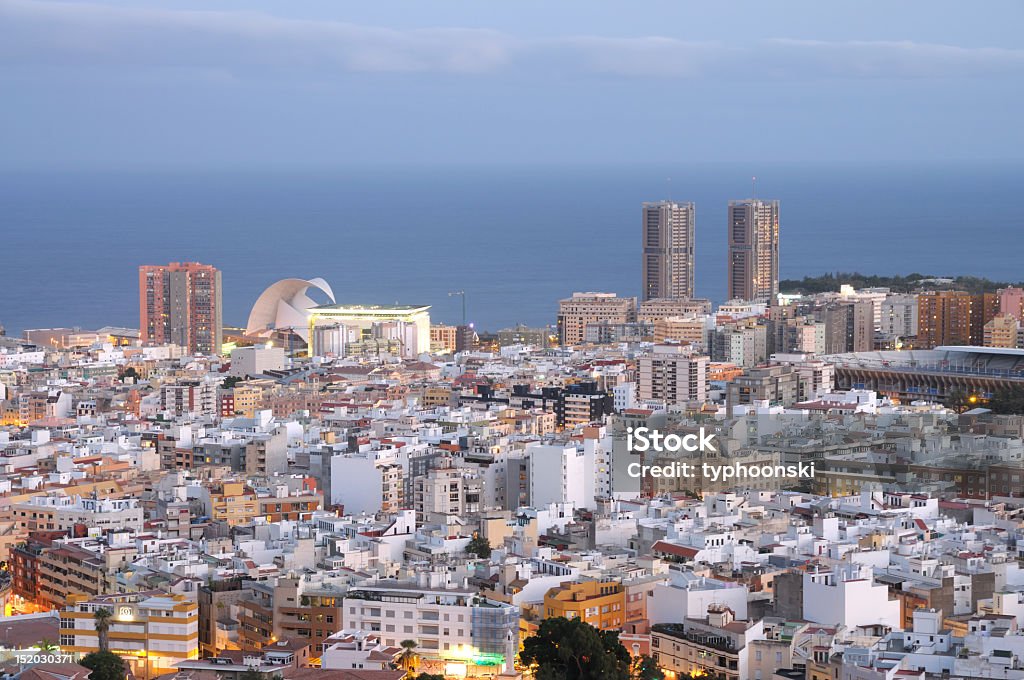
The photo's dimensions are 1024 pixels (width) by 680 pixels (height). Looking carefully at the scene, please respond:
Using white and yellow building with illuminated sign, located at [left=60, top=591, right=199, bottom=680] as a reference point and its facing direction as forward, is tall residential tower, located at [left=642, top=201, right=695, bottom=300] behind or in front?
behind

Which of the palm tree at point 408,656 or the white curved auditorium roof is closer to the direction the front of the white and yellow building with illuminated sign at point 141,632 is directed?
the palm tree

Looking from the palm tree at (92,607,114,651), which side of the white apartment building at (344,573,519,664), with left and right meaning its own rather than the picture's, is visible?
right

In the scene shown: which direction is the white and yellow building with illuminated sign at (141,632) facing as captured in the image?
toward the camera

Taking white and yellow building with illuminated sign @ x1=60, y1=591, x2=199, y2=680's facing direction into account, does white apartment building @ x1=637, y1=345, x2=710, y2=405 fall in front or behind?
behind

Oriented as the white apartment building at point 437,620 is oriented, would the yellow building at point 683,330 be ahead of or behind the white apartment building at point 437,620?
behind

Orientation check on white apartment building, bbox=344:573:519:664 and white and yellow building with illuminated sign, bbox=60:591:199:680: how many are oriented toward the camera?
2

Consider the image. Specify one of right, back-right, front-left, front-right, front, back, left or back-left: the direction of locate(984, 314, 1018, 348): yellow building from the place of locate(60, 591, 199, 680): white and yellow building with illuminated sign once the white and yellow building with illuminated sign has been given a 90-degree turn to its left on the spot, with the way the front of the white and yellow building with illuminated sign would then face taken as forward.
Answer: front-left

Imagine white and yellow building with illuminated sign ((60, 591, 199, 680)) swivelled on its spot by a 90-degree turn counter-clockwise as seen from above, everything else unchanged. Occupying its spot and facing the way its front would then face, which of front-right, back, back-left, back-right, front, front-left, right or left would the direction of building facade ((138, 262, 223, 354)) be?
left

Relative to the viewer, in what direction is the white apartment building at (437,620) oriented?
toward the camera

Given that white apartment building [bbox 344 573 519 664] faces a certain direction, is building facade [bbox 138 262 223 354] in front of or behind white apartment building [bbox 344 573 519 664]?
behind
